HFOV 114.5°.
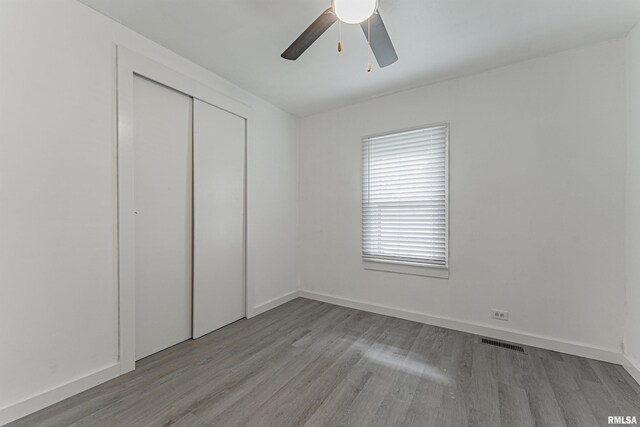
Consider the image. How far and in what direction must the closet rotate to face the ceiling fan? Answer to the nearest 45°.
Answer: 0° — it already faces it

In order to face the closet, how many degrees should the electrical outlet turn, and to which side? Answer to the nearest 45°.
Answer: approximately 45° to its right

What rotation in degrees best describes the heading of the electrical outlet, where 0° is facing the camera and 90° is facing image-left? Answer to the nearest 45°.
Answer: approximately 0°

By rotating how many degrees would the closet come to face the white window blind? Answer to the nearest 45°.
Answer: approximately 45° to its left

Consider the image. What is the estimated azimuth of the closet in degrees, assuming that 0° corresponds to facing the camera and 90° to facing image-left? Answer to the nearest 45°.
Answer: approximately 315°

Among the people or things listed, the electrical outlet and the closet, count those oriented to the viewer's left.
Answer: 0

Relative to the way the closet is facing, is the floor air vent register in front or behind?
in front

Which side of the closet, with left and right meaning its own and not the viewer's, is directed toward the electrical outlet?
front
